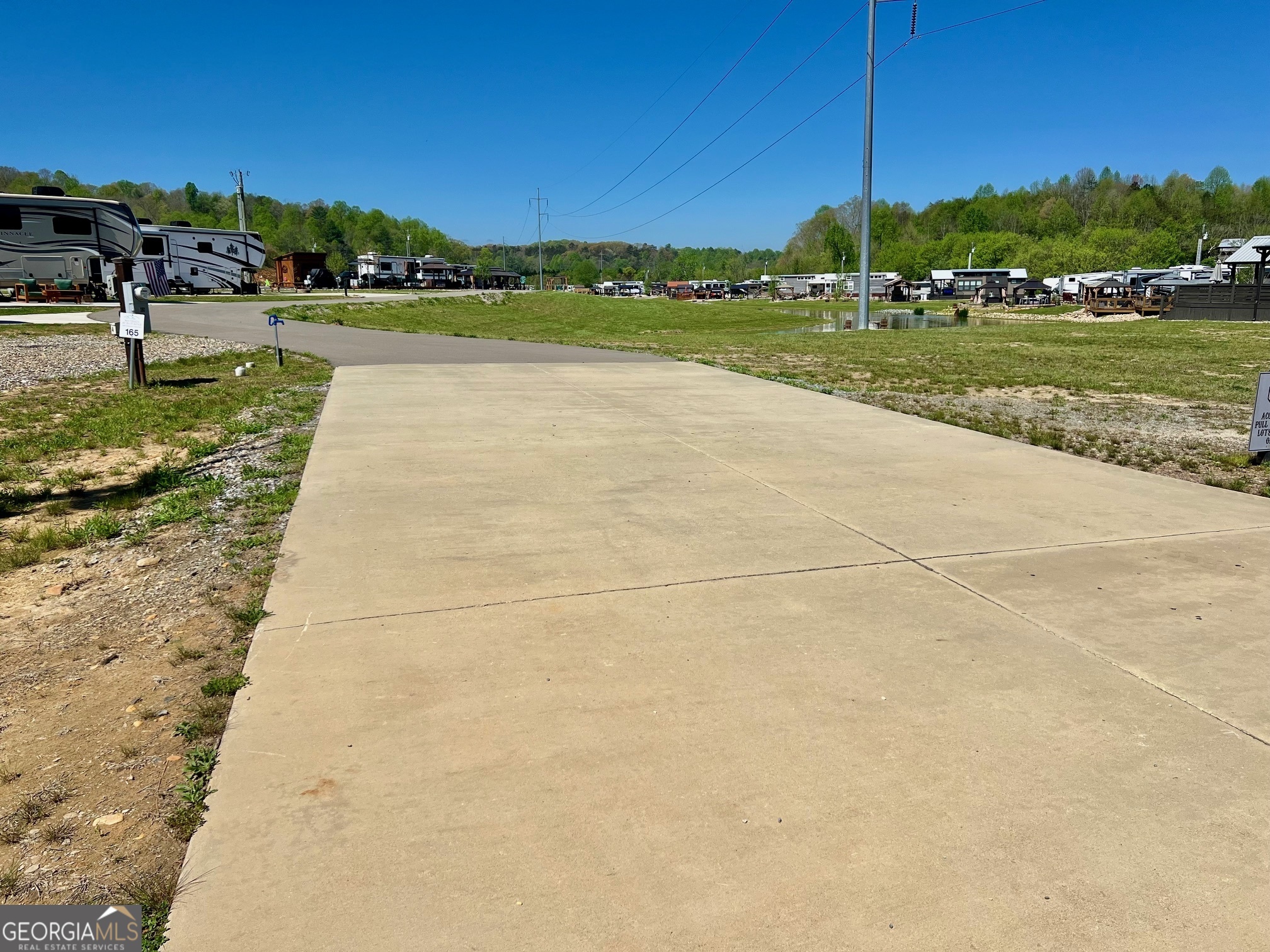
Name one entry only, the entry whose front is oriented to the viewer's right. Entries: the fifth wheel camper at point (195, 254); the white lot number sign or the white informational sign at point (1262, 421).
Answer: the fifth wheel camper

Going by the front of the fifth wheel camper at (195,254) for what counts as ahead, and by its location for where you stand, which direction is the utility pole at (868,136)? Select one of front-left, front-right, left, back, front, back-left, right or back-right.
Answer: front-right

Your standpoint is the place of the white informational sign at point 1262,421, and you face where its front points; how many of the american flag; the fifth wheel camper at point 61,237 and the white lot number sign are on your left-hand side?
0

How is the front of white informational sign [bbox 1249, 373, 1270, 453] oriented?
toward the camera

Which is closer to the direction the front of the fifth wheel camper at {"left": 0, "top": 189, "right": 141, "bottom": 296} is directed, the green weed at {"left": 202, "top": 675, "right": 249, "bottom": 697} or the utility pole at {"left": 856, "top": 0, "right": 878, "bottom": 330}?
the utility pole

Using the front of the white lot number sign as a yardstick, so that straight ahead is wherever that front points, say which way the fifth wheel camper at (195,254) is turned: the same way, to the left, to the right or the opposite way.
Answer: to the left

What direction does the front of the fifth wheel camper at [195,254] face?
to the viewer's right

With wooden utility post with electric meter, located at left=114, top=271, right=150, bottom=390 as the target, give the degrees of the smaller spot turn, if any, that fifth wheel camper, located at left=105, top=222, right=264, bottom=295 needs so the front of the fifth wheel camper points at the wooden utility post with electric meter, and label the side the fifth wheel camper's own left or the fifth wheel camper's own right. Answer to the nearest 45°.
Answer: approximately 90° to the fifth wheel camper's own right

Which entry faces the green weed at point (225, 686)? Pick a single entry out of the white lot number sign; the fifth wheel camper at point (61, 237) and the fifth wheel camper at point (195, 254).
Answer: the white lot number sign

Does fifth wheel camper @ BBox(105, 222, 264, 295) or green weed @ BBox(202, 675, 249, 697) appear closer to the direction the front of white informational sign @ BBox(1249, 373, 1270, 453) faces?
the green weed

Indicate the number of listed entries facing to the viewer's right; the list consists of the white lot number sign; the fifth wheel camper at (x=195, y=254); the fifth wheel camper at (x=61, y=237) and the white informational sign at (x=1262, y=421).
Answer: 2

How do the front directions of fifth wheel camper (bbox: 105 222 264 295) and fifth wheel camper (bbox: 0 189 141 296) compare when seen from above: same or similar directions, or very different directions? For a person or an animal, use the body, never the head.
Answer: same or similar directions

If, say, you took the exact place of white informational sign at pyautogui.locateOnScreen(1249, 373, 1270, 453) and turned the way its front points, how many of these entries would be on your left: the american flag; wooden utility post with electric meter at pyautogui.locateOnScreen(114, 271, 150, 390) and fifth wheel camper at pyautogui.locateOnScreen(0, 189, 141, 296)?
0

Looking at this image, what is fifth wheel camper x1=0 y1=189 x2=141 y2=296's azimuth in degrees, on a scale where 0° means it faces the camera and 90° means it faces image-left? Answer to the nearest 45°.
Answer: approximately 270°

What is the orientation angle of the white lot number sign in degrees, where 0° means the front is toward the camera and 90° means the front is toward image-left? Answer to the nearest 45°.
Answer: approximately 0°

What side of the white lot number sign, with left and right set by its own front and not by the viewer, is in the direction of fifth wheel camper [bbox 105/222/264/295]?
back

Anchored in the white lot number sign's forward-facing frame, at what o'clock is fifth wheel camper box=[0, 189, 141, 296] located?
The fifth wheel camper is roughly at 6 o'clock from the white lot number sign.

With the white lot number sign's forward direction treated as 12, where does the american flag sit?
The american flag is roughly at 6 o'clock from the white lot number sign.
